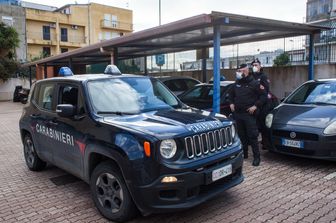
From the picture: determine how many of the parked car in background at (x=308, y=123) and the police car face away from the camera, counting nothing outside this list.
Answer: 0

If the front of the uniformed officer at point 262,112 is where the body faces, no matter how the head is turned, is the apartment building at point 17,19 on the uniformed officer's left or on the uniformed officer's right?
on the uniformed officer's right

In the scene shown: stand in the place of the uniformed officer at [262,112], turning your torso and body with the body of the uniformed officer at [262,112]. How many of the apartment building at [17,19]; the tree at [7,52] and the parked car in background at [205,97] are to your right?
3

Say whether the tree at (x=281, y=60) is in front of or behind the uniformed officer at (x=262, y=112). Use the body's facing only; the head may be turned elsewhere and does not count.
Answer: behind

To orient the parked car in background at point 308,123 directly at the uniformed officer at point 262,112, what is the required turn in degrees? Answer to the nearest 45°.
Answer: approximately 90° to its right

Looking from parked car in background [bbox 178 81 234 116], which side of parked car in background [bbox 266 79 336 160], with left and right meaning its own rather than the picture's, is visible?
right

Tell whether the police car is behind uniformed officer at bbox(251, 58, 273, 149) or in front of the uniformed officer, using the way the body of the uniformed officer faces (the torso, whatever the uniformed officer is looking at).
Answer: in front

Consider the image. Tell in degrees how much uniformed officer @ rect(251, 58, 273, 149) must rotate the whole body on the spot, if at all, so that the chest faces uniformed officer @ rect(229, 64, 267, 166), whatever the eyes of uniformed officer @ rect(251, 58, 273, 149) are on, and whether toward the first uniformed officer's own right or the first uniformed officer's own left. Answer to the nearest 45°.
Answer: approximately 45° to the first uniformed officer's own left

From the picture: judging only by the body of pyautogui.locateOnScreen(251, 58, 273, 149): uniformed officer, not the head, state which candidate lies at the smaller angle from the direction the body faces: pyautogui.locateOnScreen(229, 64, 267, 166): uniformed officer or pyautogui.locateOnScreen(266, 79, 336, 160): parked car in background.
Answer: the uniformed officer

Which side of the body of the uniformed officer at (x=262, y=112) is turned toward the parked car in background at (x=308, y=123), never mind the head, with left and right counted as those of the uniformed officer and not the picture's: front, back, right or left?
left

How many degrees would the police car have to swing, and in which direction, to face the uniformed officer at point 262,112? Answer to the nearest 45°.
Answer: approximately 90° to its left

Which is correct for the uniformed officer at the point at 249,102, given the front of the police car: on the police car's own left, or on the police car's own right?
on the police car's own left

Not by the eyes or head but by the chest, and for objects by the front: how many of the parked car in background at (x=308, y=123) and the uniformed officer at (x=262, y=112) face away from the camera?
0

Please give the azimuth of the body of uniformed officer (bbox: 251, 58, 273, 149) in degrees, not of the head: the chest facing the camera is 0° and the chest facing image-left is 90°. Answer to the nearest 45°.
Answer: approximately 45°
